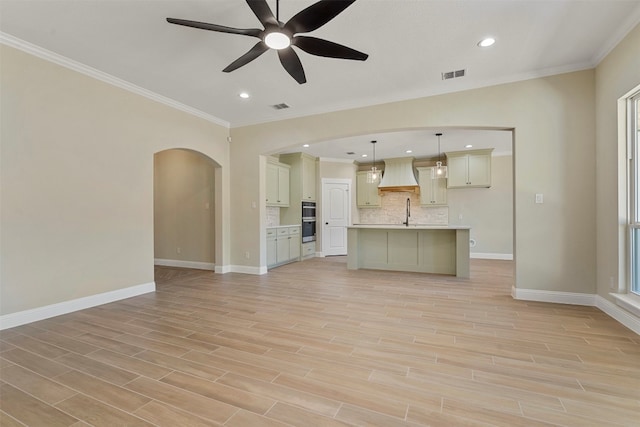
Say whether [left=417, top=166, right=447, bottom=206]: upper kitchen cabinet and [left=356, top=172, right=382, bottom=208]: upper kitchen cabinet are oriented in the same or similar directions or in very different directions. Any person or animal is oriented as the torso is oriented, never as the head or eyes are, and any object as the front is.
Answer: same or similar directions

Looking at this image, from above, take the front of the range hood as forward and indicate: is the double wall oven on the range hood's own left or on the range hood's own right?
on the range hood's own right

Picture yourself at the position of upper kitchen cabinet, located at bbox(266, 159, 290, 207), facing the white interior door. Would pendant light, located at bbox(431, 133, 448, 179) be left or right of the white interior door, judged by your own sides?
right

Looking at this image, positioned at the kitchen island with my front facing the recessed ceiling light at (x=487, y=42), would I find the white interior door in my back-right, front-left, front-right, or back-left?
back-right

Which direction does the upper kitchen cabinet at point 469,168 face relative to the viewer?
toward the camera

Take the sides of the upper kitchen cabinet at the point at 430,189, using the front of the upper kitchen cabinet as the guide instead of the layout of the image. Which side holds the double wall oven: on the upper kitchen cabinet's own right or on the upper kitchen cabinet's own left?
on the upper kitchen cabinet's own right

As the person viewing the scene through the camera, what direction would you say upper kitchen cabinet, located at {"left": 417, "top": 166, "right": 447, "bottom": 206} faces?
facing the viewer

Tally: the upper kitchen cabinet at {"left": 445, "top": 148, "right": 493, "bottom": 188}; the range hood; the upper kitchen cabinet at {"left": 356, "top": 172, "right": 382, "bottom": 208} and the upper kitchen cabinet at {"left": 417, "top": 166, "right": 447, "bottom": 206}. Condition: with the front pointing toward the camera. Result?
4

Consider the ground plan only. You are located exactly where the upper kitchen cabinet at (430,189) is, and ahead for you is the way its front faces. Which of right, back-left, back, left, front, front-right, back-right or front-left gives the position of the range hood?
right

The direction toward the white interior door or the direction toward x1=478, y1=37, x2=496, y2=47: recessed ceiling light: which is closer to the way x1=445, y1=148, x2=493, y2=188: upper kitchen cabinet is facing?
the recessed ceiling light

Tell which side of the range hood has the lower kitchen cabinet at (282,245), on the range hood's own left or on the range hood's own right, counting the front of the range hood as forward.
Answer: on the range hood's own right

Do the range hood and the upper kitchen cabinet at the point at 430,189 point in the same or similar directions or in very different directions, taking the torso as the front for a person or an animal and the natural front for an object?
same or similar directions

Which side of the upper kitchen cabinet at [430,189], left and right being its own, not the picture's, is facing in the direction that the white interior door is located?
right

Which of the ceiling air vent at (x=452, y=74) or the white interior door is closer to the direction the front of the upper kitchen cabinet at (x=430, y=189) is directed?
the ceiling air vent

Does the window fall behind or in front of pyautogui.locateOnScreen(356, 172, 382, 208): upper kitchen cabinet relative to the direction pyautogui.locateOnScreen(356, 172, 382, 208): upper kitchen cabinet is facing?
in front
